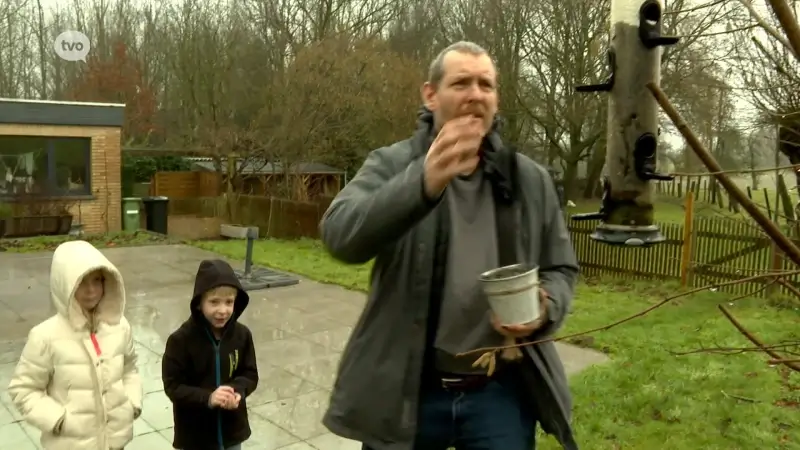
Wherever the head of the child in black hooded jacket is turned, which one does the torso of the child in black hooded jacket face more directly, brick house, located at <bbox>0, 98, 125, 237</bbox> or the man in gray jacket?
the man in gray jacket

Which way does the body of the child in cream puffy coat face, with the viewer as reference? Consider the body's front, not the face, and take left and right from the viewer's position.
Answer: facing the viewer and to the right of the viewer

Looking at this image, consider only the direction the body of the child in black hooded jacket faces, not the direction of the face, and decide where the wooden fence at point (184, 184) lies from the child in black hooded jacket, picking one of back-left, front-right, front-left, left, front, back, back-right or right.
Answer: back-left

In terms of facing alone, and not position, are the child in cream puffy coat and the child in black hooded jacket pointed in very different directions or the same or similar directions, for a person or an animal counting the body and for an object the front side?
same or similar directions

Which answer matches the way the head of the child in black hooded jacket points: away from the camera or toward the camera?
toward the camera

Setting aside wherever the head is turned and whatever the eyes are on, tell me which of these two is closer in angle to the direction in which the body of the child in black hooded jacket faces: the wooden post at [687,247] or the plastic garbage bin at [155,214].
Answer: the wooden post

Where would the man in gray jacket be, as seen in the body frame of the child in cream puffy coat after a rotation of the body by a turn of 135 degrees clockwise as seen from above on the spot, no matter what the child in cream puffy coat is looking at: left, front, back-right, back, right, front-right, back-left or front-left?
back-left

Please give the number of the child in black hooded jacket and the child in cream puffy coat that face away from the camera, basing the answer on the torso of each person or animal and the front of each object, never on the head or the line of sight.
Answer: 0

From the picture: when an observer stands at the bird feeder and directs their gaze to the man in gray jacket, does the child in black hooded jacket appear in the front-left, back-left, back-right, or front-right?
front-right

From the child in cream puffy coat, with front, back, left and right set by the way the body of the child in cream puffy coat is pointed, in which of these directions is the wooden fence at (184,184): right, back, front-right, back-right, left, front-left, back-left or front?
back-left

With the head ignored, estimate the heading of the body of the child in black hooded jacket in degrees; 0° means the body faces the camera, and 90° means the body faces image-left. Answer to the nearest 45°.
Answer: approximately 315°

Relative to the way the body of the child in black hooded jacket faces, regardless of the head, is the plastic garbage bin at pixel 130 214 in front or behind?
behind
